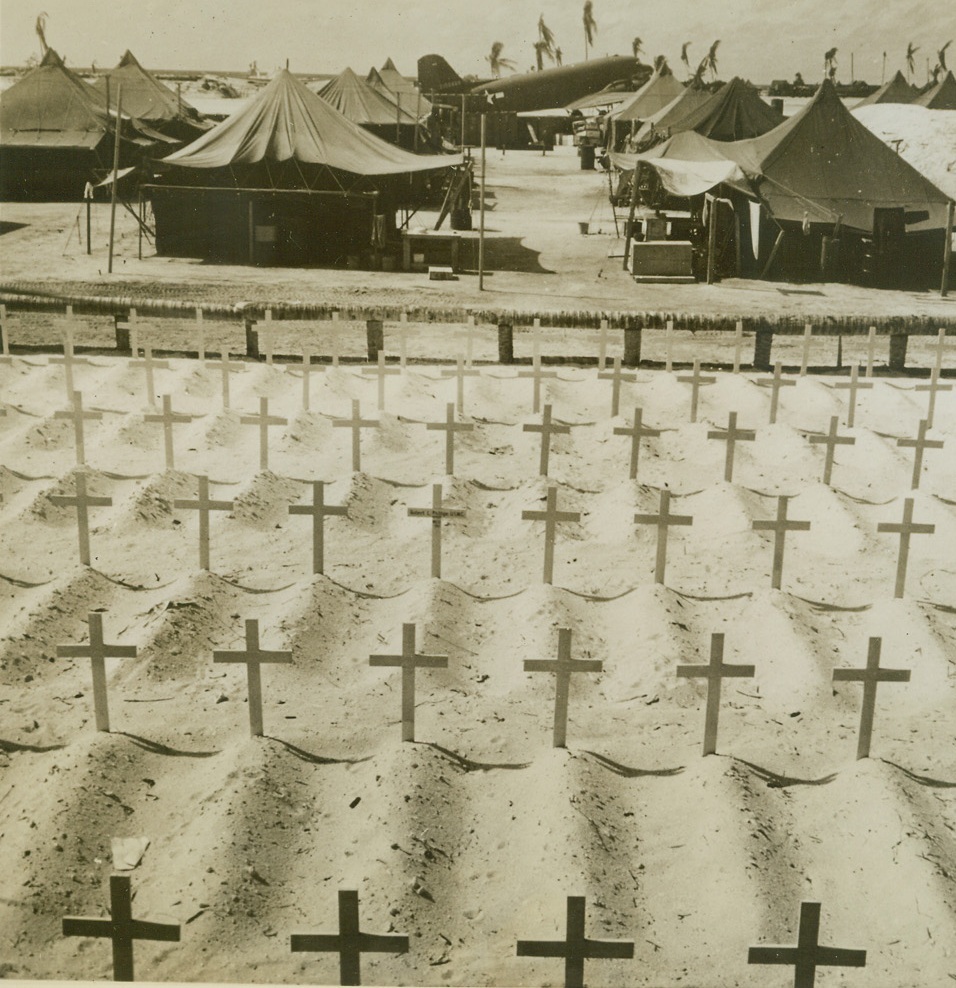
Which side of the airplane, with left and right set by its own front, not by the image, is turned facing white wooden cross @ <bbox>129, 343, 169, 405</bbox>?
right

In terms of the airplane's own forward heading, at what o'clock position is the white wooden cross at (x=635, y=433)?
The white wooden cross is roughly at 3 o'clock from the airplane.

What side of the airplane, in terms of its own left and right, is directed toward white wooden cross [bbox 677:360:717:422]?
right

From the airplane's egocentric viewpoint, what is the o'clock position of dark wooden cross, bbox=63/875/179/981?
The dark wooden cross is roughly at 3 o'clock from the airplane.

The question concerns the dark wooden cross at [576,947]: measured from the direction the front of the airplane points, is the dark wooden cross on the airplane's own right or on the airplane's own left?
on the airplane's own right

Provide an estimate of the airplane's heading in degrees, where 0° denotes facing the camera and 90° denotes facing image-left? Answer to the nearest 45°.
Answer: approximately 270°

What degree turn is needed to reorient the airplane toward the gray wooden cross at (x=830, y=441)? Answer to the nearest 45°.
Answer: approximately 90° to its right

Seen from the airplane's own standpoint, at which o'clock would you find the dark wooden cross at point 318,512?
The dark wooden cross is roughly at 3 o'clock from the airplane.

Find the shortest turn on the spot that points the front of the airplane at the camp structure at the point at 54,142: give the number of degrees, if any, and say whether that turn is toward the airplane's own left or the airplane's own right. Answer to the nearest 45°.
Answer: approximately 135° to the airplane's own right

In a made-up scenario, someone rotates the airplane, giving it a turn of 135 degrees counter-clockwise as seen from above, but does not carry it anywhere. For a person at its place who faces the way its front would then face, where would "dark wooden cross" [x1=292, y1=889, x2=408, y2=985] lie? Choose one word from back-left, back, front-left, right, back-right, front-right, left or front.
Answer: back-left

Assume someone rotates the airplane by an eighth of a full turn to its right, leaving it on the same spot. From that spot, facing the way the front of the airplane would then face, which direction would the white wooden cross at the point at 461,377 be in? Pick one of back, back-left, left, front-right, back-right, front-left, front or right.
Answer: front-right

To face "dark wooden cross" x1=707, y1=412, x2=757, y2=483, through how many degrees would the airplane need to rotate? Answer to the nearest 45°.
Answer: approximately 90° to its right

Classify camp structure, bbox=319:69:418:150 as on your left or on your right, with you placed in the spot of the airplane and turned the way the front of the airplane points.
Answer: on your right
